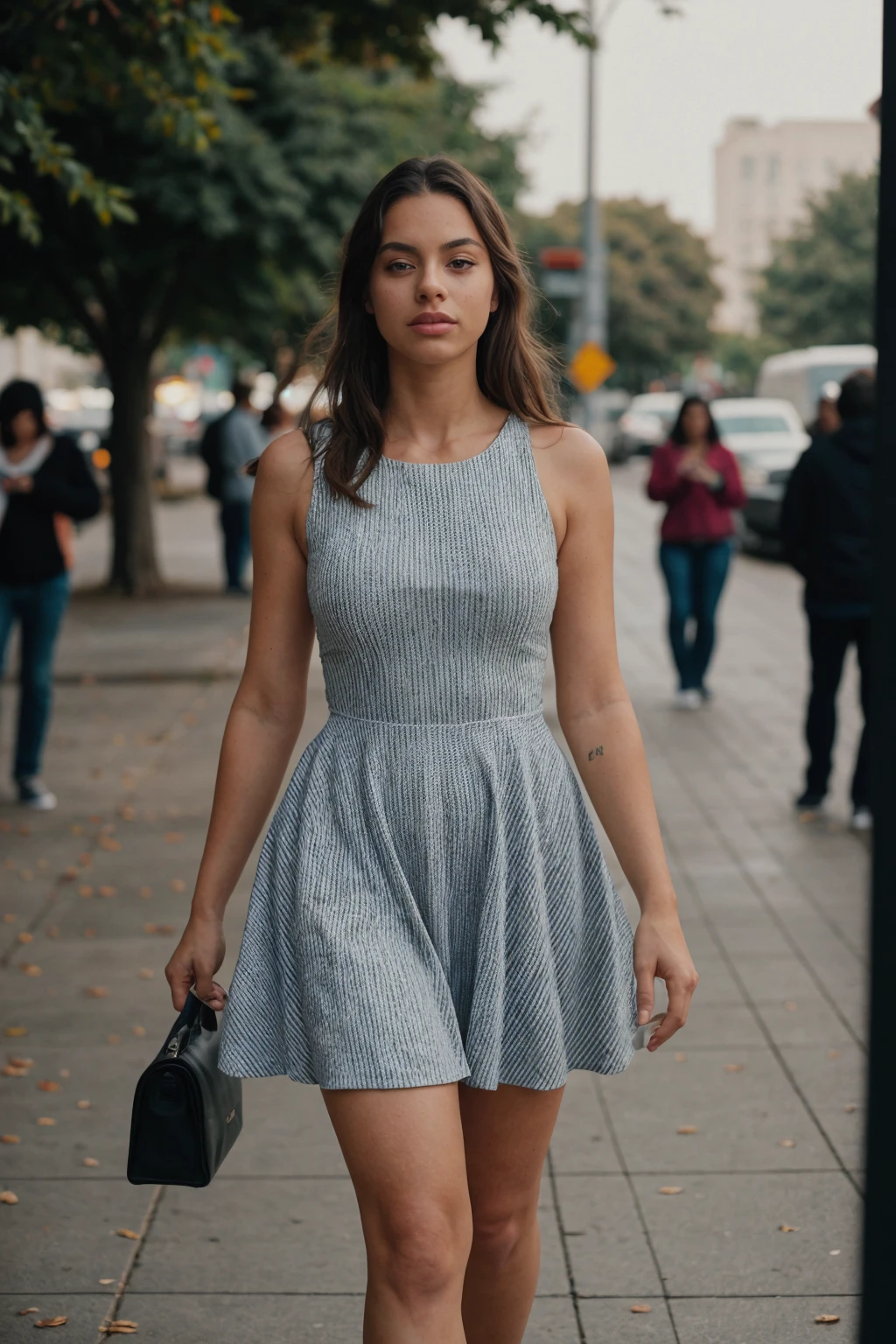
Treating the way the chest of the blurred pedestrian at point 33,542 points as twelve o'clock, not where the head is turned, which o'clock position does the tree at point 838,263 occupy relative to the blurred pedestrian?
The tree is roughly at 7 o'clock from the blurred pedestrian.

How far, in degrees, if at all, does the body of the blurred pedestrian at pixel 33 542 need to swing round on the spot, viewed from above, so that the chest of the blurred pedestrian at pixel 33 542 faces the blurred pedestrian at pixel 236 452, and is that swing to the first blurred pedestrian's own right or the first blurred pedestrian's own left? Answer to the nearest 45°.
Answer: approximately 180°

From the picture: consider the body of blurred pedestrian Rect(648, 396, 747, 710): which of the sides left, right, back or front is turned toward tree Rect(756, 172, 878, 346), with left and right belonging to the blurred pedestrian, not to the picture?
back

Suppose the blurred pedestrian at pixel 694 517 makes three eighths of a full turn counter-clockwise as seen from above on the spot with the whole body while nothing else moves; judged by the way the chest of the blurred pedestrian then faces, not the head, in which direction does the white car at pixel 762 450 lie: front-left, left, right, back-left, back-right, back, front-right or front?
front-left

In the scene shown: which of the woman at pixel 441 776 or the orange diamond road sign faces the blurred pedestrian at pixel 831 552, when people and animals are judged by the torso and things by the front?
the orange diamond road sign

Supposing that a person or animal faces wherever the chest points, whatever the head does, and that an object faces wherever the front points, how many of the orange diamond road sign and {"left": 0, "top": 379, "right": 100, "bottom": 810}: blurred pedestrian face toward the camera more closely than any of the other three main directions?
2

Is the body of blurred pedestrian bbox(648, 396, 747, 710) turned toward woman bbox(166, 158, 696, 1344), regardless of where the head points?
yes
